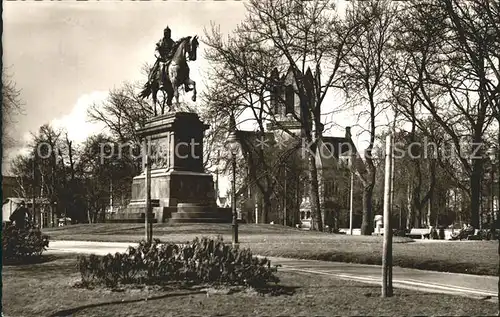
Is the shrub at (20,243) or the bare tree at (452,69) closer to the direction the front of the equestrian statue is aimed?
the bare tree

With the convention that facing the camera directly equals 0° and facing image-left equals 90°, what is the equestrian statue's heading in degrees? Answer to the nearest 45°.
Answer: approximately 315°

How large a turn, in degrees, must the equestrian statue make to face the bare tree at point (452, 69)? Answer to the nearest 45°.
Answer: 0° — it already faces it

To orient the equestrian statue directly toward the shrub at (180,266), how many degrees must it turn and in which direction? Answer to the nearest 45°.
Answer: approximately 45° to its right

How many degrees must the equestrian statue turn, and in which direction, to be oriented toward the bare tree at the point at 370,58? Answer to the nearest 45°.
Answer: approximately 45° to its left
